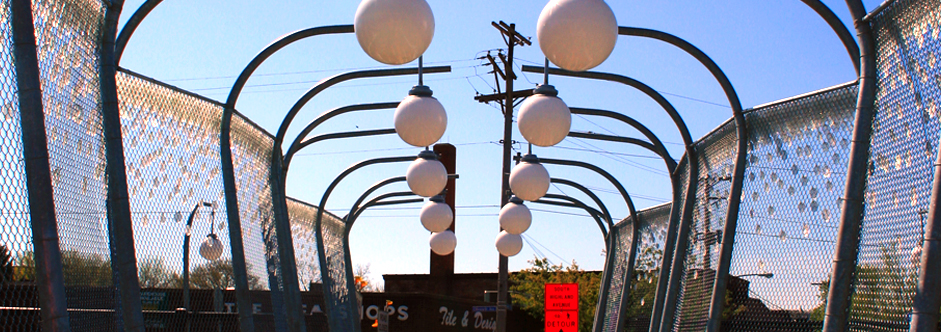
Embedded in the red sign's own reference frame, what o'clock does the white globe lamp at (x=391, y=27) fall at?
The white globe lamp is roughly at 12 o'clock from the red sign.

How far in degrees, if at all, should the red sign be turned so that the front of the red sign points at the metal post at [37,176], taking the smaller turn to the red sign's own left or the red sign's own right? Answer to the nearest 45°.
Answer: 0° — it already faces it

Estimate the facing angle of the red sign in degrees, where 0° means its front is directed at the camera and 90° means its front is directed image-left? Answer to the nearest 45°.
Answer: approximately 0°

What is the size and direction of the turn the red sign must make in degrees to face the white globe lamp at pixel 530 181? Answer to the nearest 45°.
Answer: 0° — it already faces it

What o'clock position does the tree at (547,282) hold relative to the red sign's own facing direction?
The tree is roughly at 6 o'clock from the red sign.

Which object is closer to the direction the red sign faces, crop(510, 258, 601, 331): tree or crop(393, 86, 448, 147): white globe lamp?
the white globe lamp
